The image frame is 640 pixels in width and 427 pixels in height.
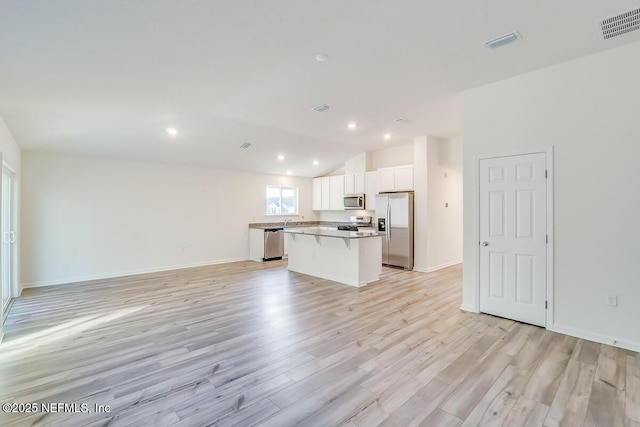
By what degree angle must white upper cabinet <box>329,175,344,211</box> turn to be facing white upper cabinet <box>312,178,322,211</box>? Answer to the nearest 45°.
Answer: approximately 90° to its right

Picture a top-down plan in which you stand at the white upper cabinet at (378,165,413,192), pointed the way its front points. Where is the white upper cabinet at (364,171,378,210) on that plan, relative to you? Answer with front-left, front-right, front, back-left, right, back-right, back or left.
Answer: right

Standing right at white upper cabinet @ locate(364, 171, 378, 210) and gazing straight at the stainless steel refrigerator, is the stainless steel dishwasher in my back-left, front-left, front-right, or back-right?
back-right

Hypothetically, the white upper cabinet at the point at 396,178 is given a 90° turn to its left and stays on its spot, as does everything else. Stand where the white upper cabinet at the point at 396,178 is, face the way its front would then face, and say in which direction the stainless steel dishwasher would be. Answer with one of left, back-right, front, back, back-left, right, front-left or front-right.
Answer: back-right

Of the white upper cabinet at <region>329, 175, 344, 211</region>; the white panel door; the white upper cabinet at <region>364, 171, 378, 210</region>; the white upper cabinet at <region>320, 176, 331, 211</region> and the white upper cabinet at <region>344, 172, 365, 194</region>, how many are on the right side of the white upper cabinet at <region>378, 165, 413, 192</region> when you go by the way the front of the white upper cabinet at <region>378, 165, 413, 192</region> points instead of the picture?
4

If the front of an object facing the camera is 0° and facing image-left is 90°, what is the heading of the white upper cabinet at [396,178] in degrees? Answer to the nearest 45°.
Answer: approximately 45°

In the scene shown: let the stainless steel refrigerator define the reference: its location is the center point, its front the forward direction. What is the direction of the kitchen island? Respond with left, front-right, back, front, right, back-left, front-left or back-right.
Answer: front

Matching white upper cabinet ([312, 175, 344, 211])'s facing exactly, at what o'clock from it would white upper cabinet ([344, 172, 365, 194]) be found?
white upper cabinet ([344, 172, 365, 194]) is roughly at 9 o'clock from white upper cabinet ([312, 175, 344, 211]).

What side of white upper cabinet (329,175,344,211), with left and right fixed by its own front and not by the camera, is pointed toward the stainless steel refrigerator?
left

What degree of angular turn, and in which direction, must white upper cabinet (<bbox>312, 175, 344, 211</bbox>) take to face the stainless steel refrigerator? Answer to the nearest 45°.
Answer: approximately 90° to its left

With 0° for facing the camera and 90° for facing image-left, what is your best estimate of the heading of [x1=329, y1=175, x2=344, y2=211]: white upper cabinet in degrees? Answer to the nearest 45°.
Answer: approximately 45°

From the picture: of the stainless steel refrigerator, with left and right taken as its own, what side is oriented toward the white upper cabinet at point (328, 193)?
right

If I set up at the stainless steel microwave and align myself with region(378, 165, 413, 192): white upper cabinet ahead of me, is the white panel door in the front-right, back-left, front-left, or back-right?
front-right

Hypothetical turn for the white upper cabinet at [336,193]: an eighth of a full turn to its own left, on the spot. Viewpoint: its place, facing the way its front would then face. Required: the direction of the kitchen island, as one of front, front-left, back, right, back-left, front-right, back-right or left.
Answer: front

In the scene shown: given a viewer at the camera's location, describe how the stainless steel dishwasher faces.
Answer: facing the viewer and to the right of the viewer

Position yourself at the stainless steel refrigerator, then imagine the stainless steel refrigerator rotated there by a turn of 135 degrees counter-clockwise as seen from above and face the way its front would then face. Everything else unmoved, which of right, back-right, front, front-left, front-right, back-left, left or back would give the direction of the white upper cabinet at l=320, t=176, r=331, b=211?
back-left

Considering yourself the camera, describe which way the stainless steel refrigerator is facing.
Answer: facing the viewer and to the left of the viewer
